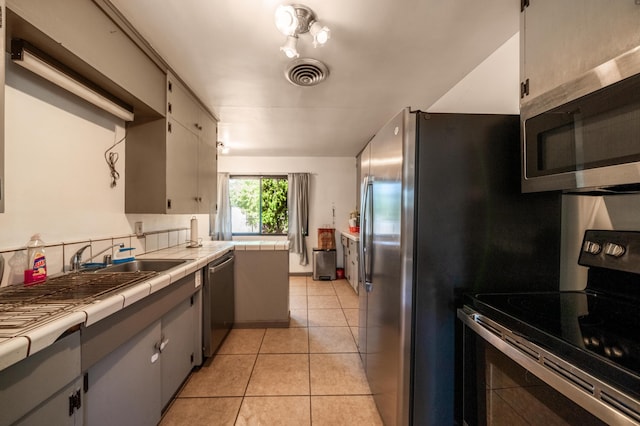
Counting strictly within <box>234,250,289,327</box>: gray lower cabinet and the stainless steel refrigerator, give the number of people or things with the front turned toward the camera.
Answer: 1

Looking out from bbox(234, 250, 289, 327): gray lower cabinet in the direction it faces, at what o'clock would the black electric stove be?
The black electric stove is roughly at 11 o'clock from the gray lower cabinet.

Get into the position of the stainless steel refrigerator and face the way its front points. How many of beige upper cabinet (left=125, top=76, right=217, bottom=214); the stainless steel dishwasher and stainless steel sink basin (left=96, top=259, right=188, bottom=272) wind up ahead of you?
3

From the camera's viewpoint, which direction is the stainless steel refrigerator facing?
to the viewer's left

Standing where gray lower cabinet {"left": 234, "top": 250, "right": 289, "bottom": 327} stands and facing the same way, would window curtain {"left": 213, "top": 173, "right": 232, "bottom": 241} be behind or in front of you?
behind

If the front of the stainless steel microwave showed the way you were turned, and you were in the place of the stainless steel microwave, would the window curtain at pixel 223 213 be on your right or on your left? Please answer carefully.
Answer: on your right

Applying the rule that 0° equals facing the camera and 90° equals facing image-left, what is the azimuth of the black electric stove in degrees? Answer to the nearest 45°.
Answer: approximately 45°

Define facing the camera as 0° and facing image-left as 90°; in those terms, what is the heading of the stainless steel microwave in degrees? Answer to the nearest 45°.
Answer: approximately 45°

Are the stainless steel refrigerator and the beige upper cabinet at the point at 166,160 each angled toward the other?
yes
